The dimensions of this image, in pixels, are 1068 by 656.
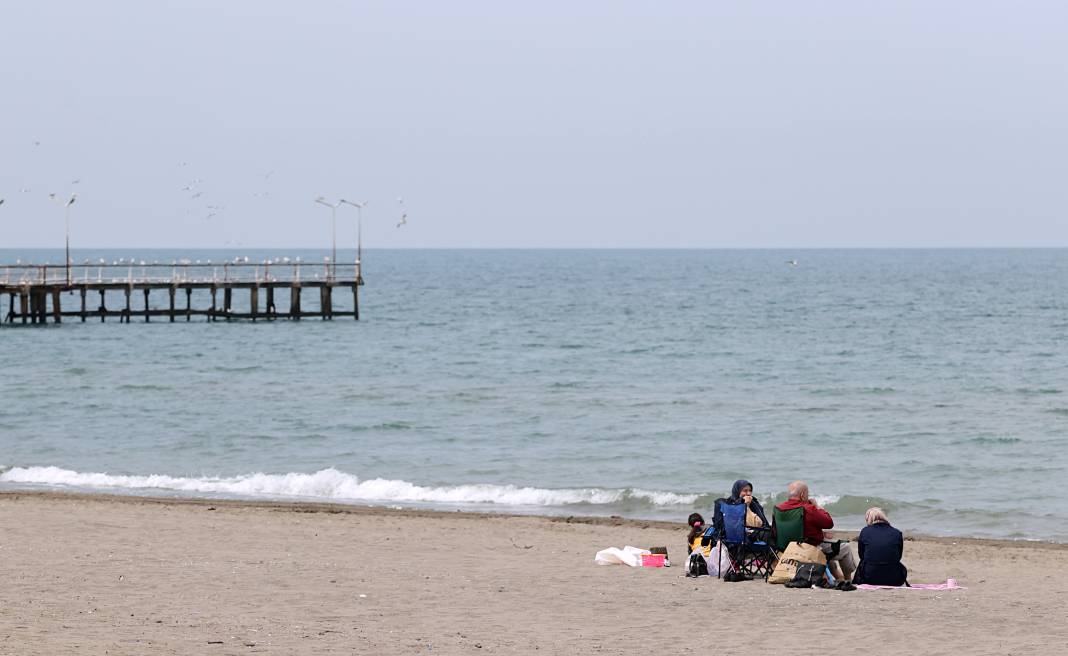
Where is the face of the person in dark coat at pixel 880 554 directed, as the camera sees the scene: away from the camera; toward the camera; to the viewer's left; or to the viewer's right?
away from the camera

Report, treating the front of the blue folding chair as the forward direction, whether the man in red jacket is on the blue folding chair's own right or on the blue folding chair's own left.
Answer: on the blue folding chair's own right

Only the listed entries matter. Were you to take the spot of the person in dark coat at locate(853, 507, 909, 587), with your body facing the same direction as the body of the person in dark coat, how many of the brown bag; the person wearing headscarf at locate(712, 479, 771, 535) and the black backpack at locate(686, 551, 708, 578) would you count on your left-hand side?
3

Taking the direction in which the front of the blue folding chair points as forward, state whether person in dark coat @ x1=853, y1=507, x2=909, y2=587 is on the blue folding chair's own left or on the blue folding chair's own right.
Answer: on the blue folding chair's own right

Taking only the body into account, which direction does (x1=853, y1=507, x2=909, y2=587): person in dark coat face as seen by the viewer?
away from the camera

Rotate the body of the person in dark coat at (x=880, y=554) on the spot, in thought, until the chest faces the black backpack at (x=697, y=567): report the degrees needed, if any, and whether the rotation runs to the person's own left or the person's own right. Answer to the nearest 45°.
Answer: approximately 90° to the person's own left

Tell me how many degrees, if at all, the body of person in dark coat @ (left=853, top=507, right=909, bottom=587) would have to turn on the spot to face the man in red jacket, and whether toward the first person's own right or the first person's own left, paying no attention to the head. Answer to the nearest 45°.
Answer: approximately 90° to the first person's own left

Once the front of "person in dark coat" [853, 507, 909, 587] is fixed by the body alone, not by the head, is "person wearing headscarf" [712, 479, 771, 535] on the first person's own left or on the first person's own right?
on the first person's own left

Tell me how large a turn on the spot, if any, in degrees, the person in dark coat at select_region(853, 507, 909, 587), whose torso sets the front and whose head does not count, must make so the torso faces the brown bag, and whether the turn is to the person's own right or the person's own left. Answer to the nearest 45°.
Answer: approximately 90° to the person's own left
